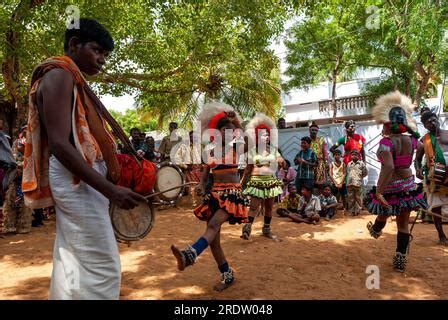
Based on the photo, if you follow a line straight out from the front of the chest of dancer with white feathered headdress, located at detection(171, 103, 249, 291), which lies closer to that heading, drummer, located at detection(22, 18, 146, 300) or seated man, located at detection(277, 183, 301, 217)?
the drummer

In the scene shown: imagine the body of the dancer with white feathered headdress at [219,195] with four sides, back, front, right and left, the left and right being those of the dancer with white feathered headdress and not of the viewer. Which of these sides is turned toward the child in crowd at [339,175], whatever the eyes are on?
back

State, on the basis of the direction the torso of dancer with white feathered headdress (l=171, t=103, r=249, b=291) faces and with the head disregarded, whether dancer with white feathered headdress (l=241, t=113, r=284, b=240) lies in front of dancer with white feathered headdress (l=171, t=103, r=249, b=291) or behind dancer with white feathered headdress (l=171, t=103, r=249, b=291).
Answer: behind

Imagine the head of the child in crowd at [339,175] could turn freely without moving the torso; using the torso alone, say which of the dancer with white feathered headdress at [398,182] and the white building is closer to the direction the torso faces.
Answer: the dancer with white feathered headdress

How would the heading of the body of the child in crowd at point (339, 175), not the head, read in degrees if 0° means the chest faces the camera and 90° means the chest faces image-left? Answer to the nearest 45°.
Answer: approximately 0°

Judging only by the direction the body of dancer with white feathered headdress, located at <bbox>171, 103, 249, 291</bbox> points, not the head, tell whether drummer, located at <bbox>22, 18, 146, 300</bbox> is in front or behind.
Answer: in front

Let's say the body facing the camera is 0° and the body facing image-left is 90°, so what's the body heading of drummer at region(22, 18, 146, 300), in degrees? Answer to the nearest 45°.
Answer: approximately 270°

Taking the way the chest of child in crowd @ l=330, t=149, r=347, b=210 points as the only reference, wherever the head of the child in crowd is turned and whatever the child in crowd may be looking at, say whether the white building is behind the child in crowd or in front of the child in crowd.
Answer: behind

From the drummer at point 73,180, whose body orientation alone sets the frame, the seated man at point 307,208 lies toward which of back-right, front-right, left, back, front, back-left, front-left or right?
front-left

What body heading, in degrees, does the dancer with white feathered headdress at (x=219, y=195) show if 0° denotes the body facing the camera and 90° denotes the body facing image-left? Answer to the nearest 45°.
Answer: approximately 45°

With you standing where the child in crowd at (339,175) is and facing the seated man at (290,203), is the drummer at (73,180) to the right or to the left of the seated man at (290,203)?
left
